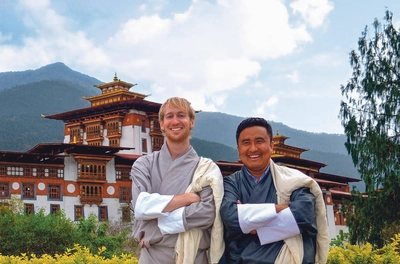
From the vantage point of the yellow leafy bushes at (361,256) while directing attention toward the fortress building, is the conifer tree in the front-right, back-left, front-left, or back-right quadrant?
front-right

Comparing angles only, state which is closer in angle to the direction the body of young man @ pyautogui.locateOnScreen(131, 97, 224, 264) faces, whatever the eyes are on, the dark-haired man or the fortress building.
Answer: the dark-haired man

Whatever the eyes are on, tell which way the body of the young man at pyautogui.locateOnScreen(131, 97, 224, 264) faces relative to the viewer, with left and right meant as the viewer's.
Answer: facing the viewer

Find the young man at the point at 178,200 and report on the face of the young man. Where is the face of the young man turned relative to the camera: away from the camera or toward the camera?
toward the camera

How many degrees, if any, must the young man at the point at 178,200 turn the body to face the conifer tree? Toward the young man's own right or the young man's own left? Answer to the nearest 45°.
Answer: approximately 135° to the young man's own left

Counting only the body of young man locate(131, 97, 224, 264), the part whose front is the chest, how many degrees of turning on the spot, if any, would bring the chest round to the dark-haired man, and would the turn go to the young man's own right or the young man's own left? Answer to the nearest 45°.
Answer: approximately 90° to the young man's own left

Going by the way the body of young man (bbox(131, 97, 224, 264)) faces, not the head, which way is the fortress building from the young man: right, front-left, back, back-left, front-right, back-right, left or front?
back

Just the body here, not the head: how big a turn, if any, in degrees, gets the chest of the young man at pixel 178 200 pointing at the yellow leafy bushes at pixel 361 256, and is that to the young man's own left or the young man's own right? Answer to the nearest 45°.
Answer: approximately 135° to the young man's own left
